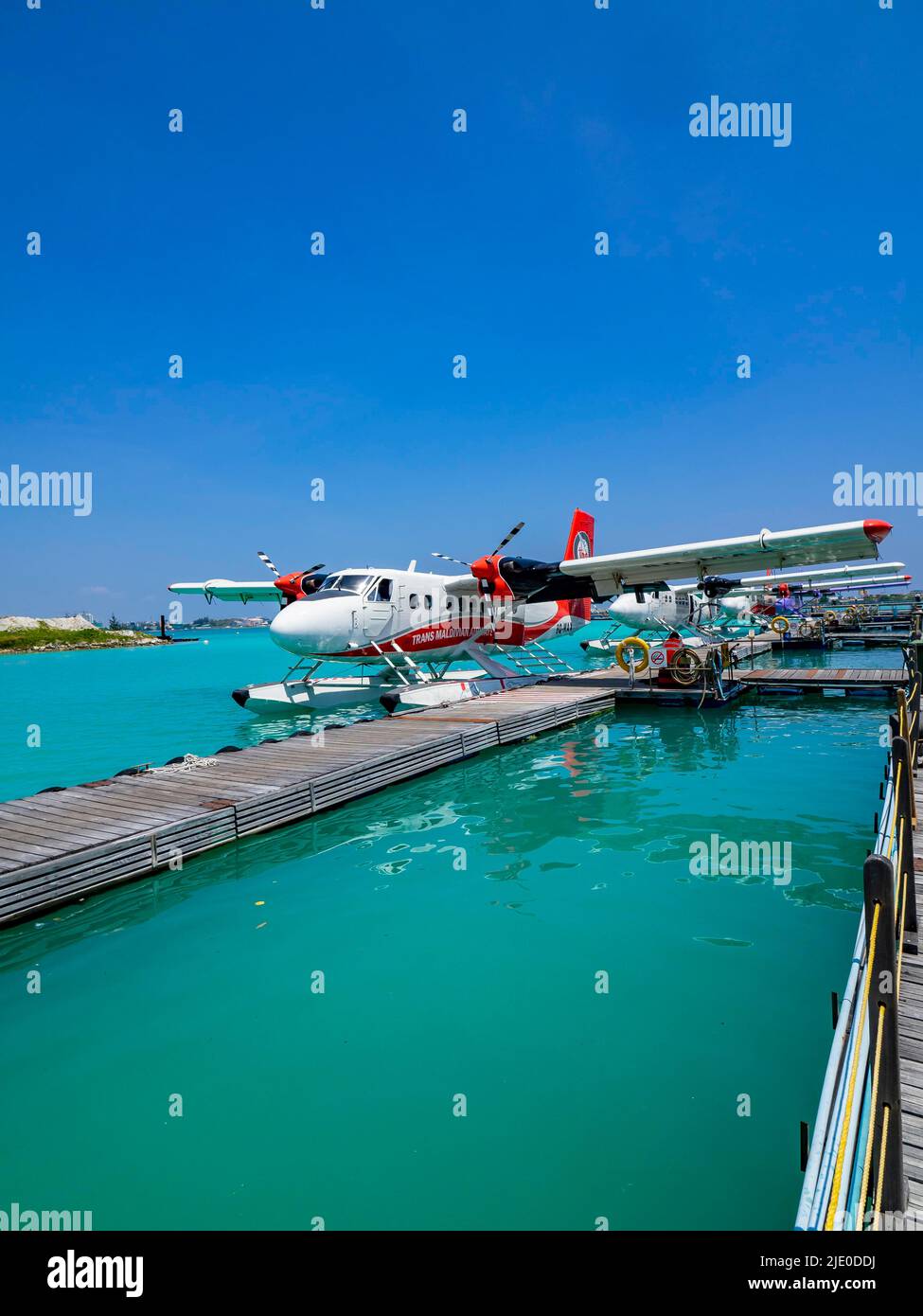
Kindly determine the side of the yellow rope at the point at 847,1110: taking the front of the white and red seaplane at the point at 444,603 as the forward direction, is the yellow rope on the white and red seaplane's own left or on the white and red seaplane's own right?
on the white and red seaplane's own left

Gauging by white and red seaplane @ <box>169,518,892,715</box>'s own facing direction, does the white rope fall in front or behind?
in front

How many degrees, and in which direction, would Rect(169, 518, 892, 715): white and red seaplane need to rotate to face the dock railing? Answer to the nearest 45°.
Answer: approximately 45° to its left

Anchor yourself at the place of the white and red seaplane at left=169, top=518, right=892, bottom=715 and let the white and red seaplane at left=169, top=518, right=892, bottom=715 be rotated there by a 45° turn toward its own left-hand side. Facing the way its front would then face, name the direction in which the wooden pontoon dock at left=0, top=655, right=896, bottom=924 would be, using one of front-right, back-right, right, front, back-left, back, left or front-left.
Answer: front

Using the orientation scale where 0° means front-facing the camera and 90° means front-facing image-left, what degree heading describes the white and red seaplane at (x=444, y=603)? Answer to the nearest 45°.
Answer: approximately 45°

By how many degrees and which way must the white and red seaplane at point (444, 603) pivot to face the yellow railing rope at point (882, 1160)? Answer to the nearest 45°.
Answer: approximately 45° to its left
